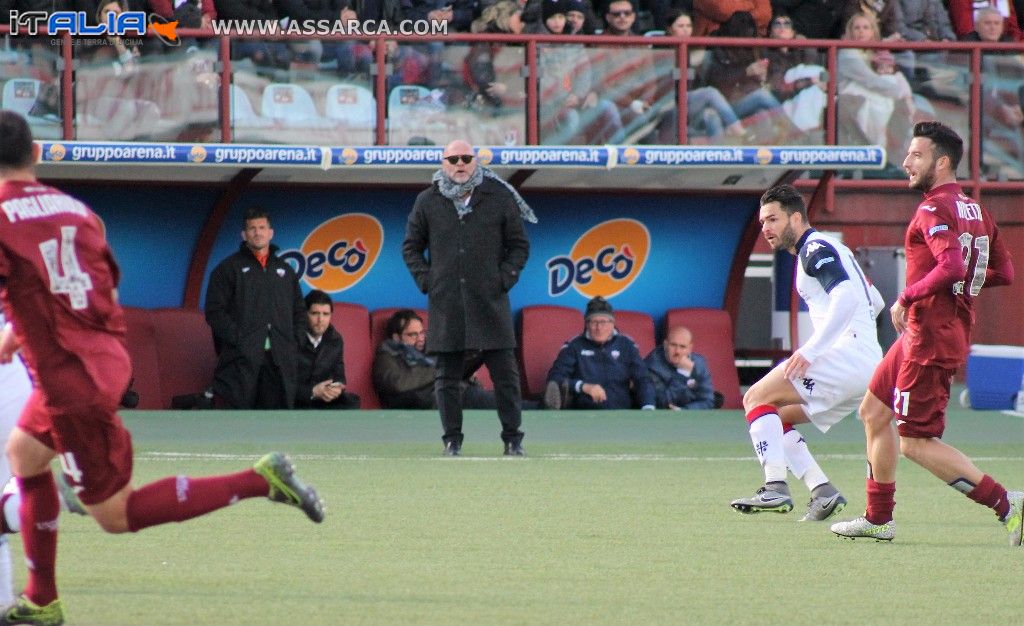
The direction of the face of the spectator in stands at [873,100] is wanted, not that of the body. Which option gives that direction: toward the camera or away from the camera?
toward the camera

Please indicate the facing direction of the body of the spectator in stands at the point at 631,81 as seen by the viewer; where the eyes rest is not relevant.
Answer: toward the camera

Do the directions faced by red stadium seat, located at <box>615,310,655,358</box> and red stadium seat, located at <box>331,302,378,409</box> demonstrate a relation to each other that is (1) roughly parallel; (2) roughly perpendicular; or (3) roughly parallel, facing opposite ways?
roughly parallel

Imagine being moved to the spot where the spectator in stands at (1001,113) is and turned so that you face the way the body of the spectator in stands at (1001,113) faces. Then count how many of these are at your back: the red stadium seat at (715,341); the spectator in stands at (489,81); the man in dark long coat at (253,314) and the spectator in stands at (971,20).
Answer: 1

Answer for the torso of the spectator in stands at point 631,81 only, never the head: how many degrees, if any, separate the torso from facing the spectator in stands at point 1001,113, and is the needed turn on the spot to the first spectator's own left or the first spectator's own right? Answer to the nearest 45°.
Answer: approximately 135° to the first spectator's own left

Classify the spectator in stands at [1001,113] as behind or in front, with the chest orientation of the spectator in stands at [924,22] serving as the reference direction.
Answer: in front

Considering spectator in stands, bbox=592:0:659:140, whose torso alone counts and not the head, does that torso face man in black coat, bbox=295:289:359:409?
no

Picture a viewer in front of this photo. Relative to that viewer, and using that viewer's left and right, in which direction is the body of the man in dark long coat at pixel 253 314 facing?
facing the viewer

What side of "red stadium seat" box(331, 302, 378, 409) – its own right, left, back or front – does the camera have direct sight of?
front

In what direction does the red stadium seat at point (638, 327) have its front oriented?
toward the camera

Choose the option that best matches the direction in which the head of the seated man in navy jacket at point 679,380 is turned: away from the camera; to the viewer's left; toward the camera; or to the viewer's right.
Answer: toward the camera

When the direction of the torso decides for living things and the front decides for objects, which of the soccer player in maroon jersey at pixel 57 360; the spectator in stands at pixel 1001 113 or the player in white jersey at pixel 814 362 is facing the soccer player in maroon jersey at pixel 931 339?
the spectator in stands

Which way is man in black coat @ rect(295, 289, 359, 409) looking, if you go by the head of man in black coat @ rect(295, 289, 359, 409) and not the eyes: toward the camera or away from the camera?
toward the camera

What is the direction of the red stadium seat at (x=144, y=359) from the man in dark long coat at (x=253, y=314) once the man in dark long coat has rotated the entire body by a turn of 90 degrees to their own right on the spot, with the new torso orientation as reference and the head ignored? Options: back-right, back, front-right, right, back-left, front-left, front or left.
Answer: front-right
